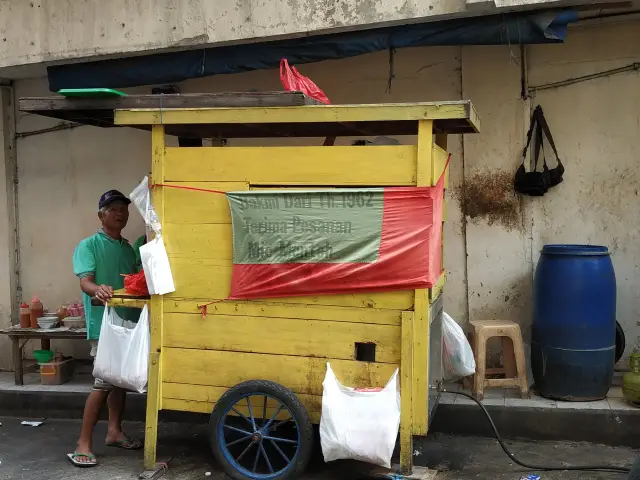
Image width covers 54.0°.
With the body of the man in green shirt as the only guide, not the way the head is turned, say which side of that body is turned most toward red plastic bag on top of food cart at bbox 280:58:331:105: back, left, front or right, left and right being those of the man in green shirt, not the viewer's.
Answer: front

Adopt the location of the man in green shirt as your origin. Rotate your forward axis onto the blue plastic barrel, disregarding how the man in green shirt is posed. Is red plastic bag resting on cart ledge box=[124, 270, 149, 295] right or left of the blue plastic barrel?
right

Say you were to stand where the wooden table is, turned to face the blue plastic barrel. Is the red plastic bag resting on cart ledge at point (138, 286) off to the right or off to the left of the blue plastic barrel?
right

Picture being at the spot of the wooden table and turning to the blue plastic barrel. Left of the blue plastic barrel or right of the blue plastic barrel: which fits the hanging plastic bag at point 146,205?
right

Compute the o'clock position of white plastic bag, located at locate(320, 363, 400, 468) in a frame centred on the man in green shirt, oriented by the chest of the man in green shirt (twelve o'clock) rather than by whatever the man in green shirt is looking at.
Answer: The white plastic bag is roughly at 12 o'clock from the man in green shirt.

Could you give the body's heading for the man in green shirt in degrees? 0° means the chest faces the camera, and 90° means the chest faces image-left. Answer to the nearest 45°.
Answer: approximately 315°

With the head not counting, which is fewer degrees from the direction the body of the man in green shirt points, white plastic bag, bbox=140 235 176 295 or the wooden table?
the white plastic bag

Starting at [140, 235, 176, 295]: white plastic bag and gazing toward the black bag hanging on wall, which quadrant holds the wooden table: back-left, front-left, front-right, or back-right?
back-left

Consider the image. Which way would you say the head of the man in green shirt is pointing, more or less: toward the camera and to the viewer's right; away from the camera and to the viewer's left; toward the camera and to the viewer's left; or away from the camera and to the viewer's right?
toward the camera and to the viewer's right

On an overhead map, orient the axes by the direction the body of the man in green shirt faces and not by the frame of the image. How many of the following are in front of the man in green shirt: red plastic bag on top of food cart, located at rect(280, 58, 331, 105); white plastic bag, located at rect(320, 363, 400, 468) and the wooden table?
2

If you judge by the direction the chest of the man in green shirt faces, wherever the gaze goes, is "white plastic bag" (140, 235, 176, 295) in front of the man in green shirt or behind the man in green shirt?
in front

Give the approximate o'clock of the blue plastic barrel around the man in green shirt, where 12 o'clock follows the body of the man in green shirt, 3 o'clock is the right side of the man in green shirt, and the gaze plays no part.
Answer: The blue plastic barrel is roughly at 11 o'clock from the man in green shirt.

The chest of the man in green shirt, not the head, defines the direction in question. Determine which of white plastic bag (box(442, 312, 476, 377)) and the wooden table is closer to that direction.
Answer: the white plastic bag

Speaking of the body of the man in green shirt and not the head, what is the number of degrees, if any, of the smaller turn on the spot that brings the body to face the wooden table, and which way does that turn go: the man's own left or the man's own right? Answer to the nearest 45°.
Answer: approximately 180°

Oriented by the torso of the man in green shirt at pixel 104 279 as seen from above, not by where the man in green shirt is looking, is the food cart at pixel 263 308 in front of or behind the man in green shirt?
in front
